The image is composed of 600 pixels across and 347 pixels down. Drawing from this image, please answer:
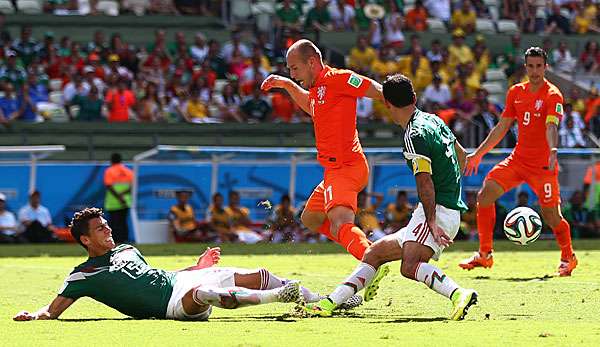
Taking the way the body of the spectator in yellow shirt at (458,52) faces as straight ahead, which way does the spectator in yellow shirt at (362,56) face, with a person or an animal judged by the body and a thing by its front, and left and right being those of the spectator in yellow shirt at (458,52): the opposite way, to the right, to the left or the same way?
the same way

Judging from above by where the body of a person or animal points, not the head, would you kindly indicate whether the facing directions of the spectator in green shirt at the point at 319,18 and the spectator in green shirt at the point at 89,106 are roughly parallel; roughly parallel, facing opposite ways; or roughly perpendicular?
roughly parallel

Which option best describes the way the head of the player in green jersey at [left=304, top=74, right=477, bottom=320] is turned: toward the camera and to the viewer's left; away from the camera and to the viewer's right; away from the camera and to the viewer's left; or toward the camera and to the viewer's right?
away from the camera and to the viewer's left

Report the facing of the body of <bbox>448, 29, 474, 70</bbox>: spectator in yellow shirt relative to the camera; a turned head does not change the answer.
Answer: toward the camera

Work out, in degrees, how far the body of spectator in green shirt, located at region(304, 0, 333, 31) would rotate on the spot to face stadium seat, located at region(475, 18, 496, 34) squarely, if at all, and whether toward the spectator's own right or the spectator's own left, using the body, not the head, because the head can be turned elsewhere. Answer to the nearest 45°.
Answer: approximately 135° to the spectator's own left

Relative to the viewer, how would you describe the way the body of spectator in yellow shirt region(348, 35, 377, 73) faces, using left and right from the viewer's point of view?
facing the viewer

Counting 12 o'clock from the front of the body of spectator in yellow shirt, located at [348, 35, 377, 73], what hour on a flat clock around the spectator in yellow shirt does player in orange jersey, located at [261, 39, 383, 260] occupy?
The player in orange jersey is roughly at 12 o'clock from the spectator in yellow shirt.

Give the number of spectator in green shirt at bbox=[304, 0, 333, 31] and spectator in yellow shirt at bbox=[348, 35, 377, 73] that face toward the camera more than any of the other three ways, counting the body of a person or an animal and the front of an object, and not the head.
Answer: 2

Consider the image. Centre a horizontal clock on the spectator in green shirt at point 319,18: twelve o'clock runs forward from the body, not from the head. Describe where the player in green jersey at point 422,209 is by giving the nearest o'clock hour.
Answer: The player in green jersey is roughly at 12 o'clock from the spectator in green shirt.

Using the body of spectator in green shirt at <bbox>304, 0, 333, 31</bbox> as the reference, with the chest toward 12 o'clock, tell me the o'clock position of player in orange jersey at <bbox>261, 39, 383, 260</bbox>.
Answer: The player in orange jersey is roughly at 12 o'clock from the spectator in green shirt.

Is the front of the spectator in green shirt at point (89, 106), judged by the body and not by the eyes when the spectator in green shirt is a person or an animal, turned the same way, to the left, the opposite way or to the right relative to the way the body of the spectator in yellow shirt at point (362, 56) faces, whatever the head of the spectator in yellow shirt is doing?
the same way

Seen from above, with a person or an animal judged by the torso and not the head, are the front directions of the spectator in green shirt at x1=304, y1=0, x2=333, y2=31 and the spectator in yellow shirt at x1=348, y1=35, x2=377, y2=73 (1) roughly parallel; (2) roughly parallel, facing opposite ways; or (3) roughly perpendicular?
roughly parallel
